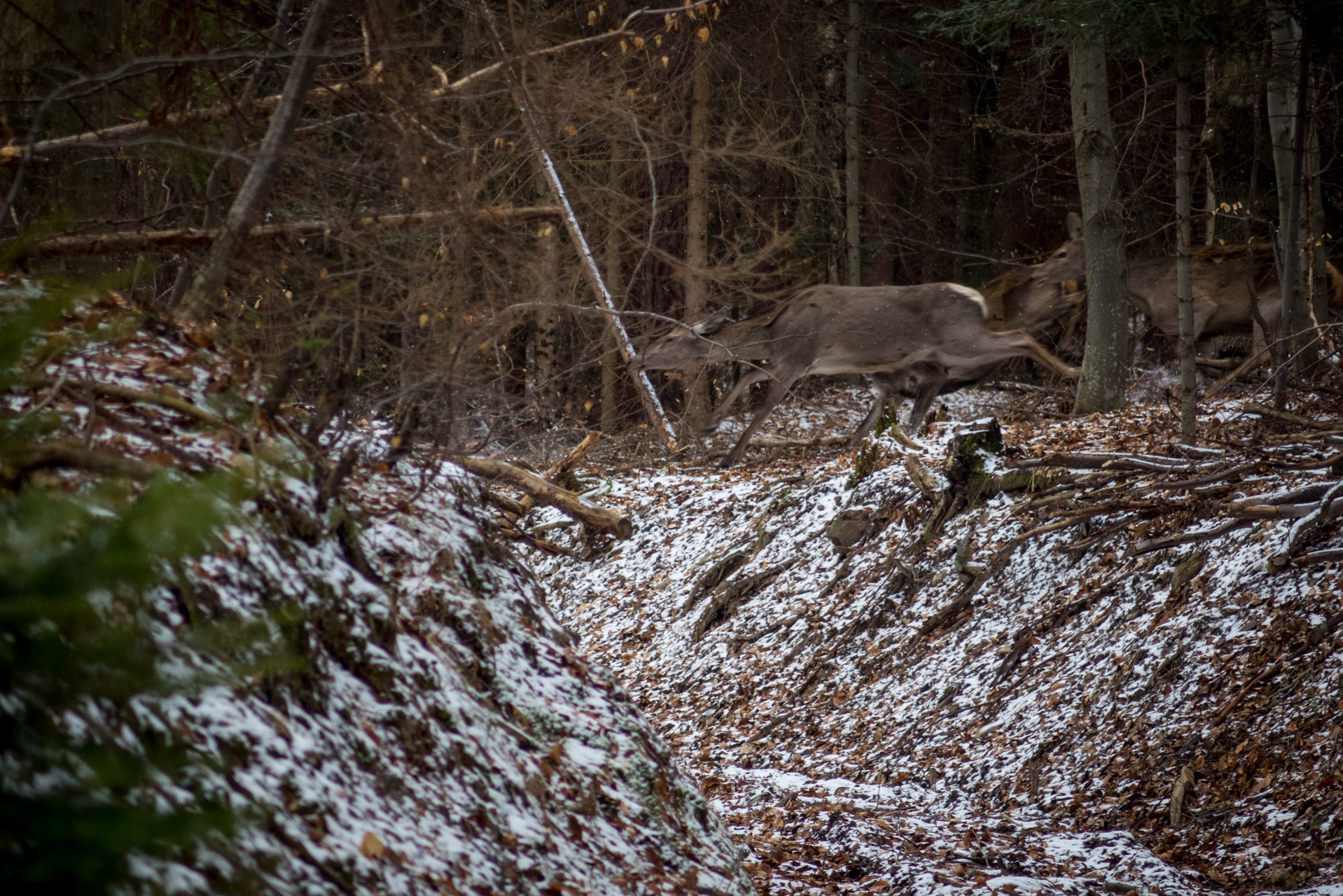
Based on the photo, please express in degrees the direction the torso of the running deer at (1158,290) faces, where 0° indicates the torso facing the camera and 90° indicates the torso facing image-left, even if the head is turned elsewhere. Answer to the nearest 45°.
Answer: approximately 90°

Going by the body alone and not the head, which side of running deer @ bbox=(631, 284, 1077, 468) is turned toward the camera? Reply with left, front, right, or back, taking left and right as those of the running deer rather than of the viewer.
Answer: left

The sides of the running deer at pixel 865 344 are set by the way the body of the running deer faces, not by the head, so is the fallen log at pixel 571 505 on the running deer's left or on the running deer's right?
on the running deer's left

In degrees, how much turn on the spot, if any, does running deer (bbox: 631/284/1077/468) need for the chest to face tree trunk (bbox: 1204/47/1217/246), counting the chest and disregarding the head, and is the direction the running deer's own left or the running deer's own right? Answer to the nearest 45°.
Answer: approximately 180°

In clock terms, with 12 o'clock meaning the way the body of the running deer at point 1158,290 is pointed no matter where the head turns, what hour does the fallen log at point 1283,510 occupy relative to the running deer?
The fallen log is roughly at 9 o'clock from the running deer.

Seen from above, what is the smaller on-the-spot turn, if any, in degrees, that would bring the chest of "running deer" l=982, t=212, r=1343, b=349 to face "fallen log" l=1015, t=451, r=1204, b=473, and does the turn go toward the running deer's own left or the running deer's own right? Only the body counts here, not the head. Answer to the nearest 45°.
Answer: approximately 90° to the running deer's own left

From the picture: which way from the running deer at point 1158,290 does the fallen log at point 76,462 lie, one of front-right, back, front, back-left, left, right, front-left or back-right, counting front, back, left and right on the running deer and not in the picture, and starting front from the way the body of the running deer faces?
left

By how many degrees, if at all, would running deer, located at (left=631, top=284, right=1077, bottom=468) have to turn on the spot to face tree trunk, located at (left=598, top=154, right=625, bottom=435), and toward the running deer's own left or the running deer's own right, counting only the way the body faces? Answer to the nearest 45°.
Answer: approximately 45° to the running deer's own right

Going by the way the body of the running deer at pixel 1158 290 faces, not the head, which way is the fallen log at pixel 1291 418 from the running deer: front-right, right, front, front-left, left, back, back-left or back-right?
left
